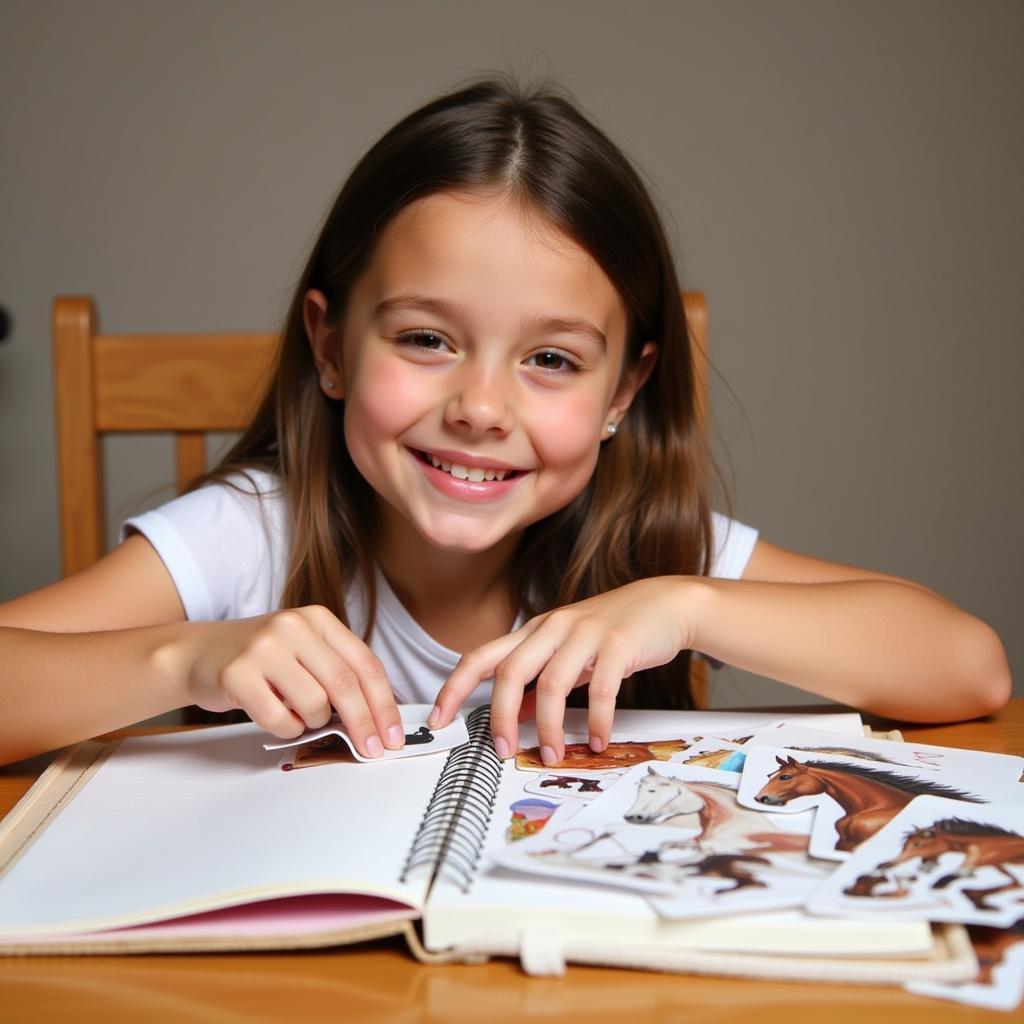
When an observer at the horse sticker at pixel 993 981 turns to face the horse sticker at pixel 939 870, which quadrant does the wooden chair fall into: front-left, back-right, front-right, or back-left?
front-left

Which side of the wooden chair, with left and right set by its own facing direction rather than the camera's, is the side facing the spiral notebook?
front

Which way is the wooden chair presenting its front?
toward the camera

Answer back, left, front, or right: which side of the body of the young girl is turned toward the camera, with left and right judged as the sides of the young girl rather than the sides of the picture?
front

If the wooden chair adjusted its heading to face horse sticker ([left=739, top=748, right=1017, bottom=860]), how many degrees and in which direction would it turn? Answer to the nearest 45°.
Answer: approximately 45° to its left

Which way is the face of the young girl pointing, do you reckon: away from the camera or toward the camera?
toward the camera

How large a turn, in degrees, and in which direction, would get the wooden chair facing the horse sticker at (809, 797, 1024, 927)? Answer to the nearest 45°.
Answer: approximately 45° to its left

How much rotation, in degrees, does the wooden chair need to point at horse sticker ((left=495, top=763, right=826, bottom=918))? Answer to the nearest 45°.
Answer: approximately 45° to its left
